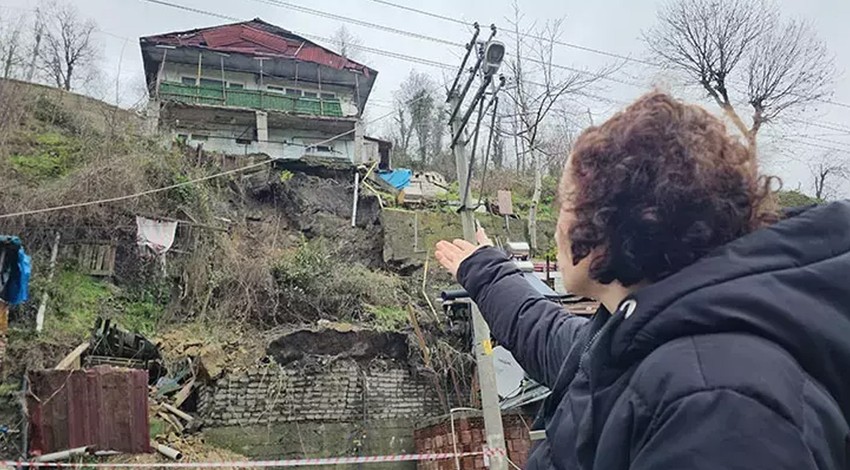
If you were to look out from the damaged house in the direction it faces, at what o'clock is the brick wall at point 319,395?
The brick wall is roughly at 12 o'clock from the damaged house.

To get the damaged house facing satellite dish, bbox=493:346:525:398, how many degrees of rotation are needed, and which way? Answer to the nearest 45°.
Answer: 0° — it already faces it

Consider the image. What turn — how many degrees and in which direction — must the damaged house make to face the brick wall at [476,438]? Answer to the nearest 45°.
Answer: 0° — it already faces it

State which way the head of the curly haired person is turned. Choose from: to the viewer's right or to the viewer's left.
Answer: to the viewer's left

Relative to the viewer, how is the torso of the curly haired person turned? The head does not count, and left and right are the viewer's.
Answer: facing away from the viewer and to the left of the viewer

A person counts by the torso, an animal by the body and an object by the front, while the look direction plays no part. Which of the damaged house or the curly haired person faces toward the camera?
the damaged house

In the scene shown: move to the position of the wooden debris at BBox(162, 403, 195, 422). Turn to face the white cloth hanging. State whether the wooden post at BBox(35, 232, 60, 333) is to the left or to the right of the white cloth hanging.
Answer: left

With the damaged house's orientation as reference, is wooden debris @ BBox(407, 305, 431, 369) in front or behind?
in front

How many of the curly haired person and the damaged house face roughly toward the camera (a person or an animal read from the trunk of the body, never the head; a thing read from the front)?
1

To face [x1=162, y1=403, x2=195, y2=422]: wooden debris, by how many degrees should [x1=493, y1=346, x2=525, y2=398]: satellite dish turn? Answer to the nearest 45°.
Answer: approximately 45° to its right

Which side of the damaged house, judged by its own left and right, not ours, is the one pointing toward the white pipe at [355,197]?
front

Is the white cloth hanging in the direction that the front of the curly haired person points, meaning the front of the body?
yes

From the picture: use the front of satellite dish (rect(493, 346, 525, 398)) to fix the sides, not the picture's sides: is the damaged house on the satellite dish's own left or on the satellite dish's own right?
on the satellite dish's own right

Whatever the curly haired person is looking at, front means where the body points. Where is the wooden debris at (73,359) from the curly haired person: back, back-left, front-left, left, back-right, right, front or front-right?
front

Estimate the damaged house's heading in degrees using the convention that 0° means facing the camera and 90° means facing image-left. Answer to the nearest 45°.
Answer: approximately 0°

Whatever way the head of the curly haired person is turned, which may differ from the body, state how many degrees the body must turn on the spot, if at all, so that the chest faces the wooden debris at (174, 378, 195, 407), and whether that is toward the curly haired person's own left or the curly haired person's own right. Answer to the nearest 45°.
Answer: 0° — they already face it
